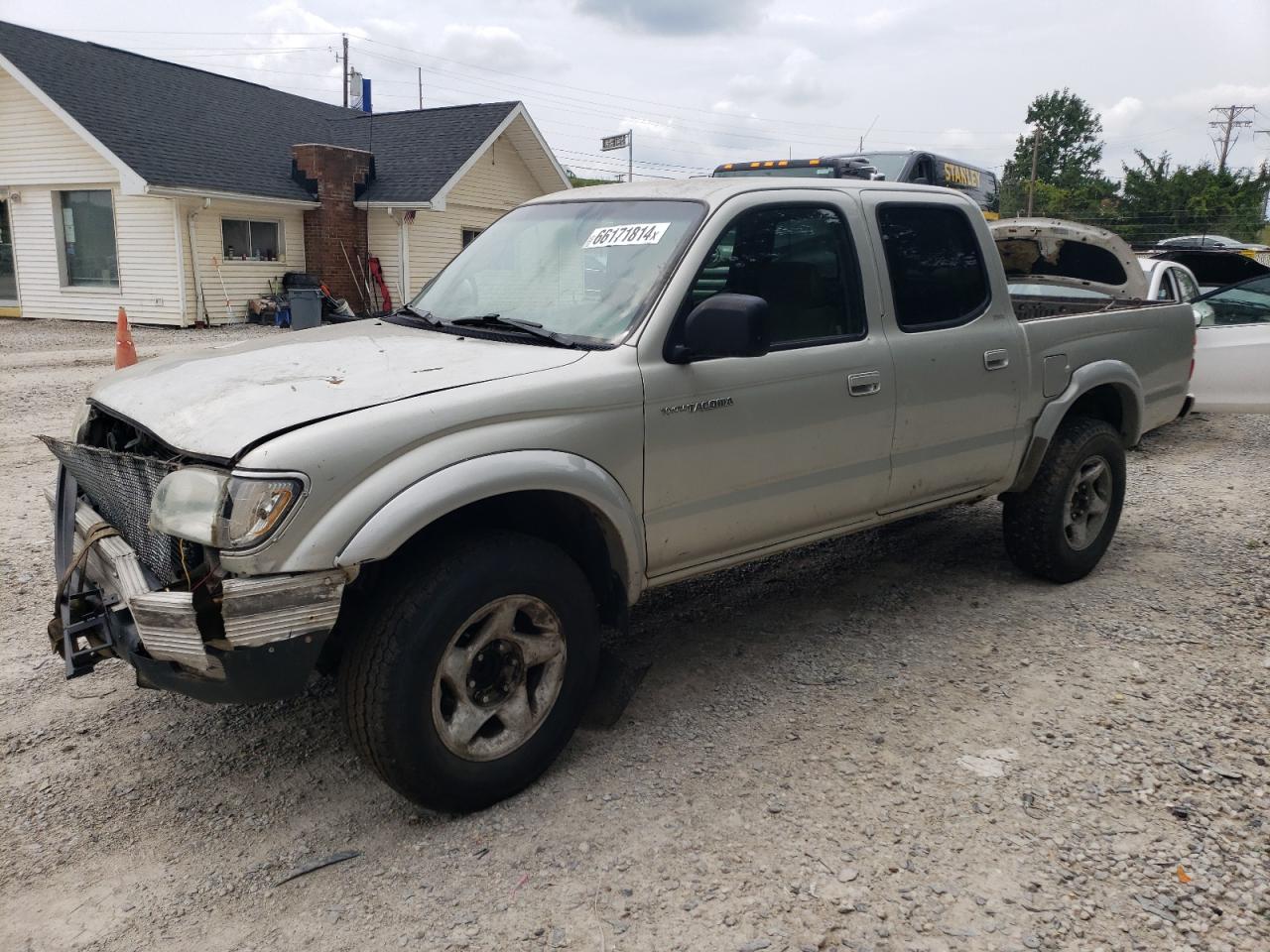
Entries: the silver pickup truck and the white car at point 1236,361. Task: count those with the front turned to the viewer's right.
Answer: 0

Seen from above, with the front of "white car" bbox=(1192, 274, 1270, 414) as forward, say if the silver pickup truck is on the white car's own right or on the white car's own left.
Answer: on the white car's own left

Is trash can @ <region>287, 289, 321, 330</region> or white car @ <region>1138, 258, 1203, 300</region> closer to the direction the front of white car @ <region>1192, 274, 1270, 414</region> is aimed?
the trash can

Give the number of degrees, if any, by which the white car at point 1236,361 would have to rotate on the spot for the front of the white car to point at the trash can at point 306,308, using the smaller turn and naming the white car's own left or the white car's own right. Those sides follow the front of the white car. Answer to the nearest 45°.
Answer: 0° — it already faces it

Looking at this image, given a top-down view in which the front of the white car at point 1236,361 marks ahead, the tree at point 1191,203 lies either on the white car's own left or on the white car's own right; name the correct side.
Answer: on the white car's own right

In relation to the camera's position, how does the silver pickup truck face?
facing the viewer and to the left of the viewer

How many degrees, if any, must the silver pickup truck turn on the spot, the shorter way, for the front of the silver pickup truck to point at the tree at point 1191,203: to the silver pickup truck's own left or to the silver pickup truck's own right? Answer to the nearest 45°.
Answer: approximately 180°

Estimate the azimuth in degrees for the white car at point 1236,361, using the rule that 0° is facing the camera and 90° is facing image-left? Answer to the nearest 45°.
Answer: approximately 90°

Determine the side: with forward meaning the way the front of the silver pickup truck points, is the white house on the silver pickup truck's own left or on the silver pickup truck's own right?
on the silver pickup truck's own right

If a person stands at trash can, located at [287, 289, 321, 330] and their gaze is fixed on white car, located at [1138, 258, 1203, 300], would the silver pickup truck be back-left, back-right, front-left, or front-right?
front-right

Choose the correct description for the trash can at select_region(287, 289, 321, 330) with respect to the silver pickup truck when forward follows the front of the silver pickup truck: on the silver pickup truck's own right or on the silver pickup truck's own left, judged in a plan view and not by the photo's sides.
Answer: on the silver pickup truck's own right

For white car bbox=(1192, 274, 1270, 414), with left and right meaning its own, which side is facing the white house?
front
